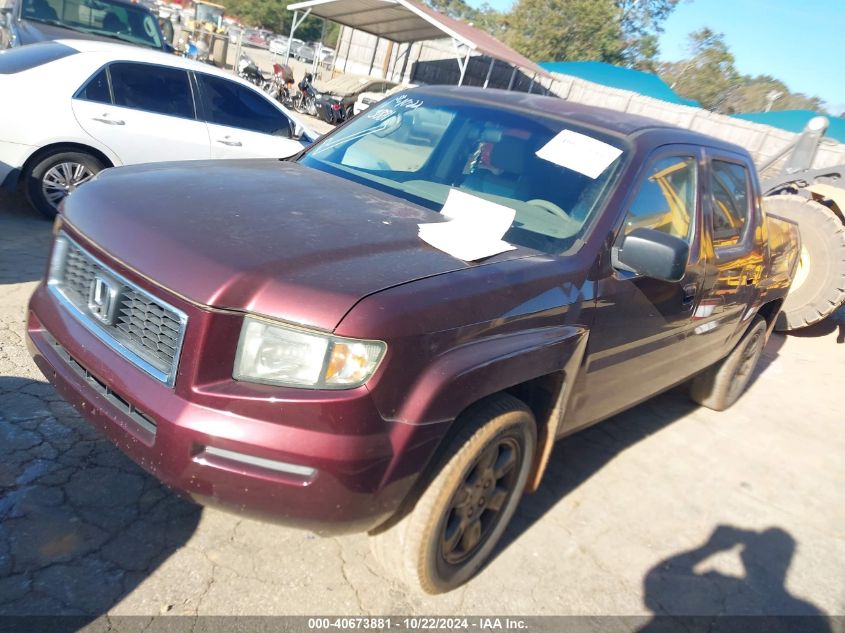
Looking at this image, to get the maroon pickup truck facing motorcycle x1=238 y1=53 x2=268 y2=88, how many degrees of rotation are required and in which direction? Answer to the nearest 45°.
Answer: approximately 135° to its right

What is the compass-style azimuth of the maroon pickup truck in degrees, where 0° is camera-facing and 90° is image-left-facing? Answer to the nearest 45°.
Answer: approximately 45°

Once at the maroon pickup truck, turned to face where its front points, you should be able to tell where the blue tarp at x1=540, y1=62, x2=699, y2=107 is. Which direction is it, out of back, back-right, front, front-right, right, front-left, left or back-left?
back-right

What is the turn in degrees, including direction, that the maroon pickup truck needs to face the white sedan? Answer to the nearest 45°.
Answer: approximately 90° to its right

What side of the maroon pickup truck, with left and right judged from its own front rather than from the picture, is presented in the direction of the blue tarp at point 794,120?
back

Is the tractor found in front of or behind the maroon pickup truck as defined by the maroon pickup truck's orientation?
behind

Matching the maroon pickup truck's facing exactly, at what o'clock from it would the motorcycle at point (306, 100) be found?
The motorcycle is roughly at 4 o'clock from the maroon pickup truck.

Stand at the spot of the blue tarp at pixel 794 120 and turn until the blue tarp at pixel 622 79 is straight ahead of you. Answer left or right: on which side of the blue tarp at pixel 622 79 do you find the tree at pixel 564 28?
right

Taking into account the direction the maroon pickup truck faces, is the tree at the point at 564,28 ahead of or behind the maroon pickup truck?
behind
